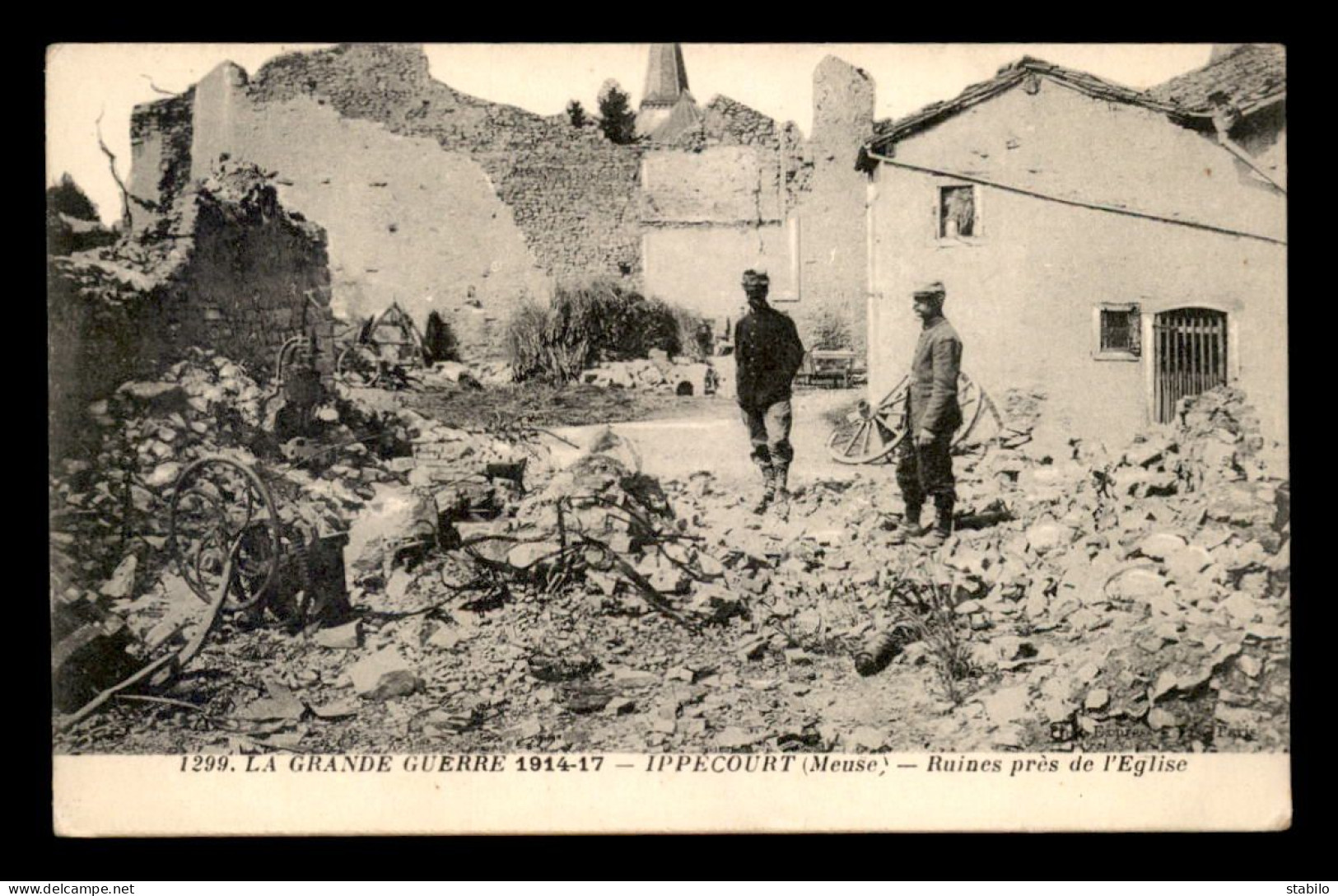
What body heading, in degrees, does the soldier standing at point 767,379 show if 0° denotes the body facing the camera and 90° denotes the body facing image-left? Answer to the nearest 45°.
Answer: approximately 45°
